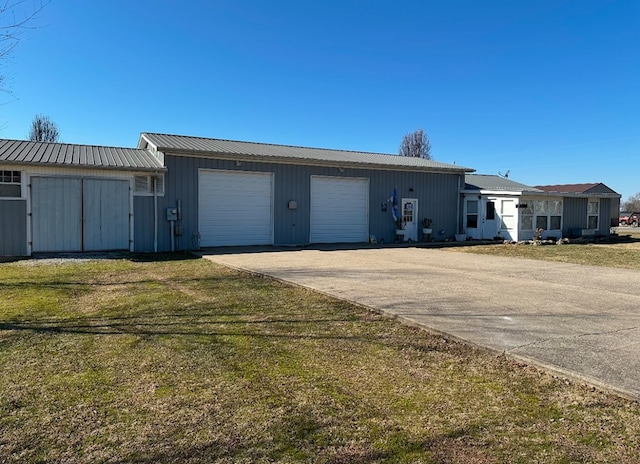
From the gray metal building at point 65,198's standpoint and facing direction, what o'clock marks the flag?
The flag is roughly at 9 o'clock from the gray metal building.

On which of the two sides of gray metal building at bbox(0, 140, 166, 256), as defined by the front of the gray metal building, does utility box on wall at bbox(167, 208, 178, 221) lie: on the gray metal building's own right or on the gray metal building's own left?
on the gray metal building's own left

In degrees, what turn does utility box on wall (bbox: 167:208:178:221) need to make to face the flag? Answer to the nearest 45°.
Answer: approximately 90° to its left

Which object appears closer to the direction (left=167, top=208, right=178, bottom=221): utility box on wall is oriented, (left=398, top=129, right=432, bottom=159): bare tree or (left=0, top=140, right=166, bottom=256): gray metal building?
the gray metal building

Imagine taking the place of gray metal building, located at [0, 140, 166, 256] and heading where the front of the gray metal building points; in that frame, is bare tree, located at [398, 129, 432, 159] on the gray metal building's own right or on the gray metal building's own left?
on the gray metal building's own left

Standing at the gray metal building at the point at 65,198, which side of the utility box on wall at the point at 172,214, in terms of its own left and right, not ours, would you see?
right

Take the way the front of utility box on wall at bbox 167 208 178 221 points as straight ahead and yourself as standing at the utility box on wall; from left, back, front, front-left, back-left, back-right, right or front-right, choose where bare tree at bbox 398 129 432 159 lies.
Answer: back-left

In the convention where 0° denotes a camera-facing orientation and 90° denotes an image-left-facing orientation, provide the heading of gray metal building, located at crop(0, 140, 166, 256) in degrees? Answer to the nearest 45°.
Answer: approximately 0°

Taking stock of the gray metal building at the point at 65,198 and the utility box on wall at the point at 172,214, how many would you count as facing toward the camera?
2

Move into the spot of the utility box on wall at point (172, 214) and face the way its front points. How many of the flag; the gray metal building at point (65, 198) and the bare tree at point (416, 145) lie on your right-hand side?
1
